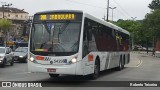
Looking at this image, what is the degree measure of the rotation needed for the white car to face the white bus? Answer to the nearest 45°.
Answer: approximately 45° to its left

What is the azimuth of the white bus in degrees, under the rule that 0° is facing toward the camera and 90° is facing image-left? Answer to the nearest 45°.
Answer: approximately 45°

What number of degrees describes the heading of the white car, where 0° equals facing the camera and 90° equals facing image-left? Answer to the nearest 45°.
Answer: approximately 45°

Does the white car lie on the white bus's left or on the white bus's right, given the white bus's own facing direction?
on its right
